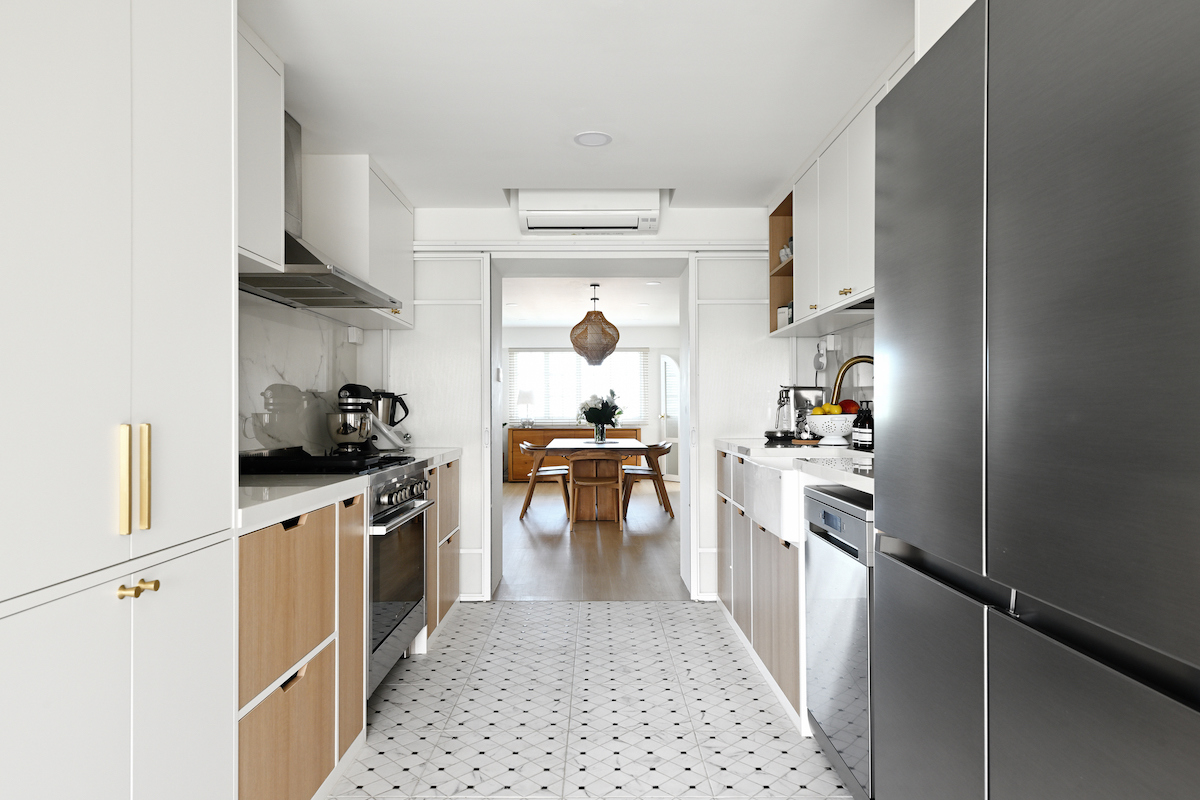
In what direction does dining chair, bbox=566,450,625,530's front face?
away from the camera

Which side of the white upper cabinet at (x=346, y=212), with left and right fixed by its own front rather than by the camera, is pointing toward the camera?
right

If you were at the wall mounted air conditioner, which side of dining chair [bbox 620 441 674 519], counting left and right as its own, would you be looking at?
left

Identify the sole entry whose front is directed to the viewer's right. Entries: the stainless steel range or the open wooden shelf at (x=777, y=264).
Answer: the stainless steel range

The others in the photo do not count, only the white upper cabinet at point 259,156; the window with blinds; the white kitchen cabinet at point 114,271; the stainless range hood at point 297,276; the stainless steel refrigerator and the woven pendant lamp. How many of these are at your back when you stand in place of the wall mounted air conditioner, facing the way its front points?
2

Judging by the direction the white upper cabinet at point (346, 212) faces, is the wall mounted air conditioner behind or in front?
in front

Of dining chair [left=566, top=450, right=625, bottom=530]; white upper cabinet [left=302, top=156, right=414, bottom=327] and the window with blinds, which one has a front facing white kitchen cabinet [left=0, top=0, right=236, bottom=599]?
the window with blinds

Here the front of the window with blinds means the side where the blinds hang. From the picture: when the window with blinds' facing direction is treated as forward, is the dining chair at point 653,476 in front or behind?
in front

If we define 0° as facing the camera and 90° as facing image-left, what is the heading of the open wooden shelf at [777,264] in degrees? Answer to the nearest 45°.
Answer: approximately 90°

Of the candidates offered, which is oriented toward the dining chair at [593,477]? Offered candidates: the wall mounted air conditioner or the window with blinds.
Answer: the window with blinds

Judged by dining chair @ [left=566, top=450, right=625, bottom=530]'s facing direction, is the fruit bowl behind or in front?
behind

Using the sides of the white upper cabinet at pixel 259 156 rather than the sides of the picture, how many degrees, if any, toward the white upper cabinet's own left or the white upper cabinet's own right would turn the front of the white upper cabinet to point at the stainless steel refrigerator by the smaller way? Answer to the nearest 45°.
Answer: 0° — it already faces it

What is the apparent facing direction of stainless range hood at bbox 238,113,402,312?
to the viewer's right

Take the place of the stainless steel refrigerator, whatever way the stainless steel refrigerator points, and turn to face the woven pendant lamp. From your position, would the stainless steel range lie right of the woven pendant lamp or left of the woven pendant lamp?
left

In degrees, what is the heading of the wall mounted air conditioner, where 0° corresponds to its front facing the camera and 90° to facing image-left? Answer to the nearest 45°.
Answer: approximately 0°

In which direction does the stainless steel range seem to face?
to the viewer's right
